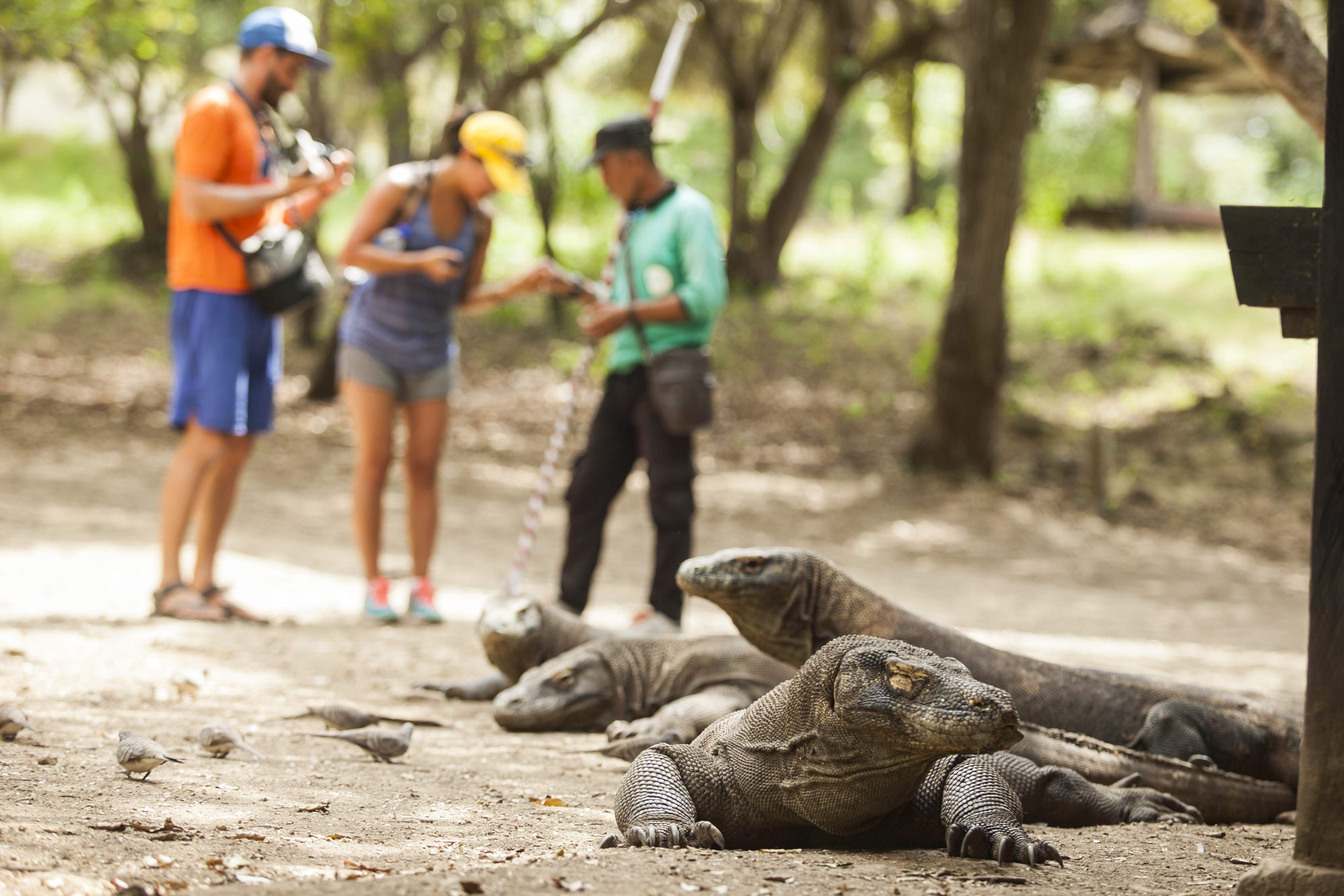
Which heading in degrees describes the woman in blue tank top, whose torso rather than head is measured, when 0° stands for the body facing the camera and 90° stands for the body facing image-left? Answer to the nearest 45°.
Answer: approximately 315°

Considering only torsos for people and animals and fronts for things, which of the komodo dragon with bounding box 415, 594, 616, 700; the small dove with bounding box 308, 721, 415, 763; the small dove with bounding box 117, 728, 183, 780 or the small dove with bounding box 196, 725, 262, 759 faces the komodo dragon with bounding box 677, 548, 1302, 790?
the small dove with bounding box 308, 721, 415, 763

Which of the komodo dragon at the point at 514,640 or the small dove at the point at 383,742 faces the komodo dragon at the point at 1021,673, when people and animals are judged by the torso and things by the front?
the small dove

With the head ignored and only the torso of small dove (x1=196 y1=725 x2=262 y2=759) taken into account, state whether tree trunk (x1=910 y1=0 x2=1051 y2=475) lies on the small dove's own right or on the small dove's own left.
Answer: on the small dove's own right

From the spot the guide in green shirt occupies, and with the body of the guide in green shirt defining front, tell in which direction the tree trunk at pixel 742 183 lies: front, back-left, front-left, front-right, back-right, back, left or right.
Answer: back-right

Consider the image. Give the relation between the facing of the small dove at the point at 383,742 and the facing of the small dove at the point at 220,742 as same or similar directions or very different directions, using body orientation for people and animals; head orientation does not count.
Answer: very different directions

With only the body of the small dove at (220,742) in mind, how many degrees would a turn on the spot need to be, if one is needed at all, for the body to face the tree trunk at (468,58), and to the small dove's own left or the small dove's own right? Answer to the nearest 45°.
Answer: approximately 90° to the small dove's own right

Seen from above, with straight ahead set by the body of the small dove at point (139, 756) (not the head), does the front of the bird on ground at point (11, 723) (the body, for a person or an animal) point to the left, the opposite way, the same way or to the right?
the same way

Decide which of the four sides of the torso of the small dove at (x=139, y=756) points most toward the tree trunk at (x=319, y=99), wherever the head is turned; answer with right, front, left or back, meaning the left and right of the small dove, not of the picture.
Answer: right

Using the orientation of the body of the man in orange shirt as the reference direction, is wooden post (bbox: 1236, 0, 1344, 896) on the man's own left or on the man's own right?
on the man's own right

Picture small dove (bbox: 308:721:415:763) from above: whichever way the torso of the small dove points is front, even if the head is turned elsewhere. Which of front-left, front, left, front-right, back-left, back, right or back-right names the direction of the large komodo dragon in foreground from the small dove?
front-right

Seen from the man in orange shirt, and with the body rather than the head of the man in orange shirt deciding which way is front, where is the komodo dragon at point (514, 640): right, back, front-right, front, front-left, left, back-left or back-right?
front-right

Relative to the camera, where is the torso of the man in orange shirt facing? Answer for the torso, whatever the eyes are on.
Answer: to the viewer's right

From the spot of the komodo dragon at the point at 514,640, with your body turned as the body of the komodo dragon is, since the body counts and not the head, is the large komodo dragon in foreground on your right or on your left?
on your left

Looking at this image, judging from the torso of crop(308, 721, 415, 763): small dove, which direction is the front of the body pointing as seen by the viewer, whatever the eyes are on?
to the viewer's right

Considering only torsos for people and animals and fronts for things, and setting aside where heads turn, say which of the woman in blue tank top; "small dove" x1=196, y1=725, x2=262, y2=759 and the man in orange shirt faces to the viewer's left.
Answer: the small dove
